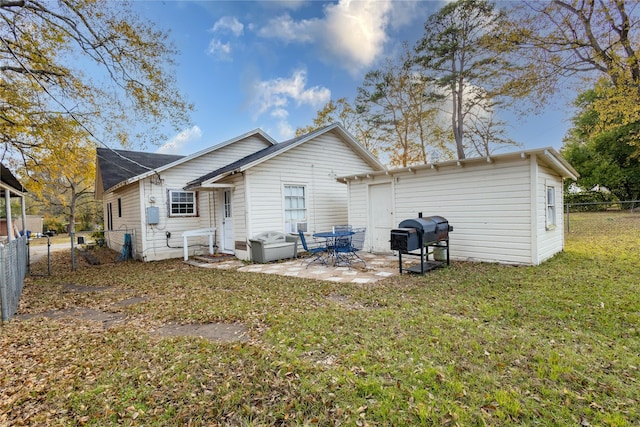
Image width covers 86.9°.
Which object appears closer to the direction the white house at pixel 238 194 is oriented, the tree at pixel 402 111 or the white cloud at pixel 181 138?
the white cloud

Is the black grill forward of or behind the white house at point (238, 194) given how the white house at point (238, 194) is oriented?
behind

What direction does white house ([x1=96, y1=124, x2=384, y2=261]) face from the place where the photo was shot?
facing away from the viewer and to the left of the viewer

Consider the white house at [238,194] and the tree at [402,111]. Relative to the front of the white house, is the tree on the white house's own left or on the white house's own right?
on the white house's own right

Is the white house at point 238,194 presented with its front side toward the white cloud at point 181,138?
yes
